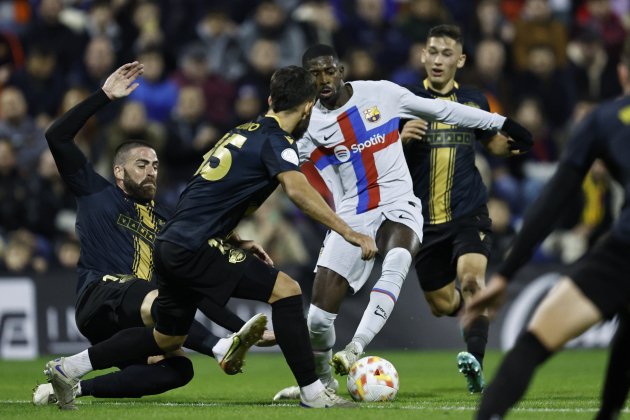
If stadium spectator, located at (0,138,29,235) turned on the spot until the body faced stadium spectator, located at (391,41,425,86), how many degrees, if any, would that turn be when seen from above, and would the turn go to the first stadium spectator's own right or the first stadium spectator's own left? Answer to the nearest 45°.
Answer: approximately 90° to the first stadium spectator's own left

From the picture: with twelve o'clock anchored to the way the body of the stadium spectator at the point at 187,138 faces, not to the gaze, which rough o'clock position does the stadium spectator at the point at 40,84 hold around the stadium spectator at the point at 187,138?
the stadium spectator at the point at 40,84 is roughly at 4 o'clock from the stadium spectator at the point at 187,138.

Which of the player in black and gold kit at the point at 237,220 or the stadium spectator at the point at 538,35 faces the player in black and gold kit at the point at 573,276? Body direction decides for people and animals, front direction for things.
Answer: the stadium spectator

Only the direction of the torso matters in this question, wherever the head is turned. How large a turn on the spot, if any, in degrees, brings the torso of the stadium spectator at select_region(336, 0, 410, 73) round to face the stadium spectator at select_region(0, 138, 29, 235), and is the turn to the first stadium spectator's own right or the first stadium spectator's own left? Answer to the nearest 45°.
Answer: approximately 45° to the first stadium spectator's own right

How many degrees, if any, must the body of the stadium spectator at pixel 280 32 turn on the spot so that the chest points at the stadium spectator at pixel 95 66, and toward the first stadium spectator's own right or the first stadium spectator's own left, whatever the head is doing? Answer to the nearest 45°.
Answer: approximately 90° to the first stadium spectator's own right

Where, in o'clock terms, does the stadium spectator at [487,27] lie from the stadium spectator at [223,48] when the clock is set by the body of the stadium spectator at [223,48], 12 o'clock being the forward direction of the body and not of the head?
the stadium spectator at [487,27] is roughly at 9 o'clock from the stadium spectator at [223,48].

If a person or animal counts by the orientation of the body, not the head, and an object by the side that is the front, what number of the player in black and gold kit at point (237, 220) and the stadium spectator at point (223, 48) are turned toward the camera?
1

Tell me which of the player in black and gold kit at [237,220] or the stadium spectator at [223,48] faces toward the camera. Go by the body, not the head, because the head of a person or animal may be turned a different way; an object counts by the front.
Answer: the stadium spectator

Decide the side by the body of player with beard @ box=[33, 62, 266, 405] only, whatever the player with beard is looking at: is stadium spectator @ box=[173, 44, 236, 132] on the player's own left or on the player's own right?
on the player's own left

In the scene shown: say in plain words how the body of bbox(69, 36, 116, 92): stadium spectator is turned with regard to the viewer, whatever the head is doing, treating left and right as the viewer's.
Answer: facing the viewer

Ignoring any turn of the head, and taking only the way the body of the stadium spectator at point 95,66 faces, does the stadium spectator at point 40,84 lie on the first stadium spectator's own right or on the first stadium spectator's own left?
on the first stadium spectator's own right

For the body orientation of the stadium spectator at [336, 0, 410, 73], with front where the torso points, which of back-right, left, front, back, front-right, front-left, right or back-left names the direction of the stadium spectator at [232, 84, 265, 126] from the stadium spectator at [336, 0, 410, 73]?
front-right

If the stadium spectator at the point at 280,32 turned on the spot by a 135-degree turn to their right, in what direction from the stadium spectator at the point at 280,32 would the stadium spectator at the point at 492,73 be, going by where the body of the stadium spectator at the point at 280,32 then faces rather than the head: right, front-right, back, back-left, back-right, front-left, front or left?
back-right

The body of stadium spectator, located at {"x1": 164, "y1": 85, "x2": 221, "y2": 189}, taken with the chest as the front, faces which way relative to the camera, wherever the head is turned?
toward the camera

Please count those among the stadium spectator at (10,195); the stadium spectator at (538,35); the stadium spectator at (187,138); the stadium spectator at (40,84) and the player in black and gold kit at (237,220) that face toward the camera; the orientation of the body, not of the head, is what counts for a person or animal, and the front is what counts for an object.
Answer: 4

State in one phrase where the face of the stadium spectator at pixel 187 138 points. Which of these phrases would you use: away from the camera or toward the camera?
toward the camera

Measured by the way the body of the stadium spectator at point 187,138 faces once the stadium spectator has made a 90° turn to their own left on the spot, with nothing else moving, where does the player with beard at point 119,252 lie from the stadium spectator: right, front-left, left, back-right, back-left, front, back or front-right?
right

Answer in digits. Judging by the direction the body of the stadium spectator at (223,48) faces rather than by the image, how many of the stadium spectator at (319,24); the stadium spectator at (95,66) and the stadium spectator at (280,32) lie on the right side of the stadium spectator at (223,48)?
1

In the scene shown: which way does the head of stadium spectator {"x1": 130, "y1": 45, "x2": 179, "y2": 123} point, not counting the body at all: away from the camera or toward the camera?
toward the camera

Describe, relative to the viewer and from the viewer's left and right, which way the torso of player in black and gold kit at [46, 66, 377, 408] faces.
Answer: facing away from the viewer and to the right of the viewer

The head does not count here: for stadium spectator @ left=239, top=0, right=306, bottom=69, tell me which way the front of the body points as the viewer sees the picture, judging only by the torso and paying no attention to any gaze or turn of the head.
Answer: toward the camera
